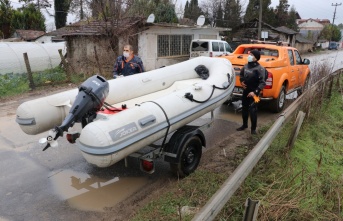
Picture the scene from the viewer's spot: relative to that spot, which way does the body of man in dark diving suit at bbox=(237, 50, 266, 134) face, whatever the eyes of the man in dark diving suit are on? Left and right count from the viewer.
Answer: facing the viewer and to the left of the viewer

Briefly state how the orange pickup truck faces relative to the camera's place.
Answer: facing away from the viewer and to the right of the viewer

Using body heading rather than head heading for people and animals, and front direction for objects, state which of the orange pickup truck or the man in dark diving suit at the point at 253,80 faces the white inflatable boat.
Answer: the man in dark diving suit

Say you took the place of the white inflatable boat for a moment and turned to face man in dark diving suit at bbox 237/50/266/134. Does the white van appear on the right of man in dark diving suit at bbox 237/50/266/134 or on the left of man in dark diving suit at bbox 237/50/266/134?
left

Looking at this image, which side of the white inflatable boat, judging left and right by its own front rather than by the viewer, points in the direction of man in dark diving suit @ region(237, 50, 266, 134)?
front

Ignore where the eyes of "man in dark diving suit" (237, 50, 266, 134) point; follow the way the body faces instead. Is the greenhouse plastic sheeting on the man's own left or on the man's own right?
on the man's own right

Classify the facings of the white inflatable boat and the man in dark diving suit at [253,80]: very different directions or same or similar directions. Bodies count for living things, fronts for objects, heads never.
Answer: very different directions

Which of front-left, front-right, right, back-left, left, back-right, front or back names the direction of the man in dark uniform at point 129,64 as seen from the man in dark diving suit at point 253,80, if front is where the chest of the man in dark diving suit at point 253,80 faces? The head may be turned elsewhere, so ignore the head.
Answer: front-right

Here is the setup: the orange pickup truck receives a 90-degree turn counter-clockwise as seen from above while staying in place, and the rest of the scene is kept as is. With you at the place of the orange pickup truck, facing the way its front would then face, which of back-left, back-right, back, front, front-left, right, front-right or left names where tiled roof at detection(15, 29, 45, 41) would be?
front

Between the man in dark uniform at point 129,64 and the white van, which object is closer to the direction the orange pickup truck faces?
the white van

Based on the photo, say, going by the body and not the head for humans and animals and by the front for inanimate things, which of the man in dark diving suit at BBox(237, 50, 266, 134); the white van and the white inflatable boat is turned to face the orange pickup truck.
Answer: the white inflatable boat

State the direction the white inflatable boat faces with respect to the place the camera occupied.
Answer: facing away from the viewer and to the right of the viewer

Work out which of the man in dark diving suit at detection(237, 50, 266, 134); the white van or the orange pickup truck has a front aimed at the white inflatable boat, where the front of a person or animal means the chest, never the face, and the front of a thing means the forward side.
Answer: the man in dark diving suit

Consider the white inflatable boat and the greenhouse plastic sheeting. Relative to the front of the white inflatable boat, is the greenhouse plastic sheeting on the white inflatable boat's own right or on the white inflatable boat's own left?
on the white inflatable boat's own left
